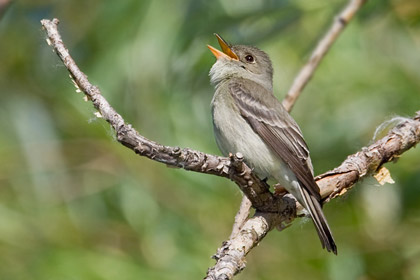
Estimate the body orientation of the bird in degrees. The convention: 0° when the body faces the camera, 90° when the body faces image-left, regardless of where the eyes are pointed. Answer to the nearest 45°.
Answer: approximately 90°
